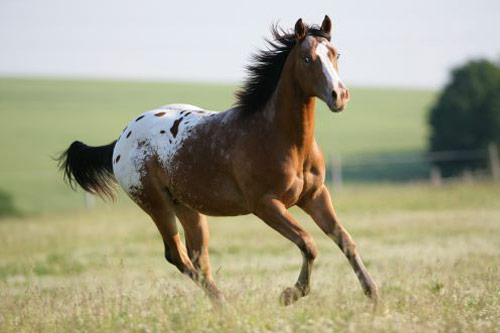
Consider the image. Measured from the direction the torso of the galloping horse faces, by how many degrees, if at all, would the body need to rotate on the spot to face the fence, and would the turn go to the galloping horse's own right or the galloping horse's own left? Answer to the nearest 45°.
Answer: approximately 135° to the galloping horse's own left

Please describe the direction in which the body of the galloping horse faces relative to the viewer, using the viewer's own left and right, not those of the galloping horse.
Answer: facing the viewer and to the right of the viewer

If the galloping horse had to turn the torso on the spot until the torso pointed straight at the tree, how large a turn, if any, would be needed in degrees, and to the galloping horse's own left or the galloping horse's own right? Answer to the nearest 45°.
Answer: approximately 135° to the galloping horse's own left
